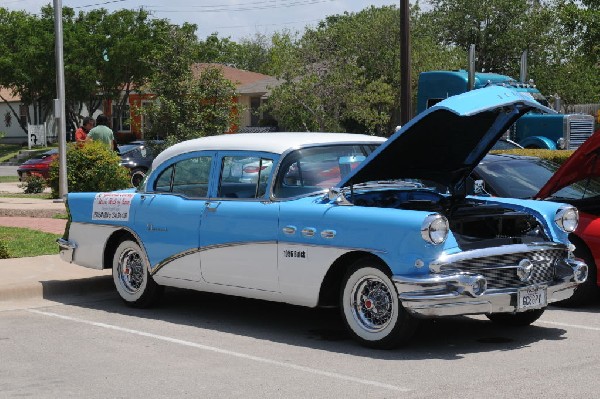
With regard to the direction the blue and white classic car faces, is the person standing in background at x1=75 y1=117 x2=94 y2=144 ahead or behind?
behind

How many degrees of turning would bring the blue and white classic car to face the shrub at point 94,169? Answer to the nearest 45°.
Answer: approximately 180°

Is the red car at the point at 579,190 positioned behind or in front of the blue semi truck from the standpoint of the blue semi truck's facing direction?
in front

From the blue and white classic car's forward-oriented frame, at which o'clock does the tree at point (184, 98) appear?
The tree is roughly at 7 o'clock from the blue and white classic car.

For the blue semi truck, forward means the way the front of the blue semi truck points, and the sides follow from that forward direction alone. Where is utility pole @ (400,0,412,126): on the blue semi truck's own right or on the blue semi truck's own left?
on the blue semi truck's own right

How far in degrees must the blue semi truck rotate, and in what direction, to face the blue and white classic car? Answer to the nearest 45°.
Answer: approximately 45° to its right

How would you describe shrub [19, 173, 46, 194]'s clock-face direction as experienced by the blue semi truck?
The shrub is roughly at 4 o'clock from the blue semi truck.

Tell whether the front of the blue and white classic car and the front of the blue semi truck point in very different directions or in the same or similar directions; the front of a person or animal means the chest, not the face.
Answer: same or similar directions

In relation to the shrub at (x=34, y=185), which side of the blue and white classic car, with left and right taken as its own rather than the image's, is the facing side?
back

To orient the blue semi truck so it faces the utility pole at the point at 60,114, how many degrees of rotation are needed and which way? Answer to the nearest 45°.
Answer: approximately 90° to its right

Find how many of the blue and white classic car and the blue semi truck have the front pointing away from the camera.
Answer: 0

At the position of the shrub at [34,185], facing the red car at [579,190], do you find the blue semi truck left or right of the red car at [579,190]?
left

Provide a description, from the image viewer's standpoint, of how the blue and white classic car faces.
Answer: facing the viewer and to the right of the viewer
